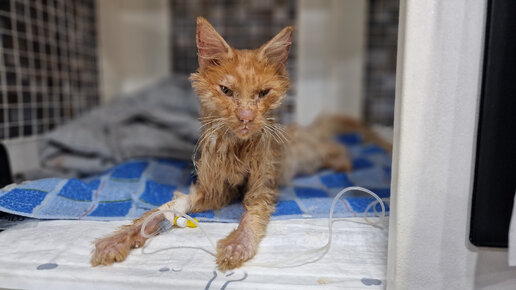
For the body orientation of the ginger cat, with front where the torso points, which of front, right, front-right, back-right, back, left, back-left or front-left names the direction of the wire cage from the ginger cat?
right

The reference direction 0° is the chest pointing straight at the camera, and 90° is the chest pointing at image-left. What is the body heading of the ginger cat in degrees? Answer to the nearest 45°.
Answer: approximately 45°

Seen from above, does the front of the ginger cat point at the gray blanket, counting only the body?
no
